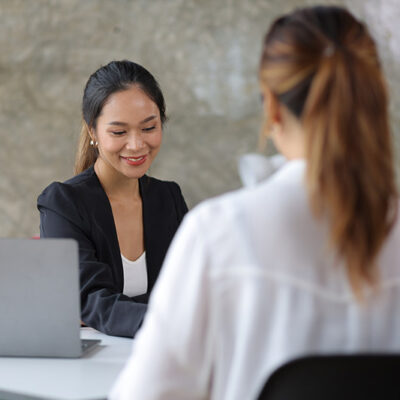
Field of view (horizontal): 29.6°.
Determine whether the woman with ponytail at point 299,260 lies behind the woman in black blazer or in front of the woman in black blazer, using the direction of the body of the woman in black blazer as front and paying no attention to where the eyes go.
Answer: in front

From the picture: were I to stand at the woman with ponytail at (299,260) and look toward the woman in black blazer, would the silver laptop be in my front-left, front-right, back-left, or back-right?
front-left

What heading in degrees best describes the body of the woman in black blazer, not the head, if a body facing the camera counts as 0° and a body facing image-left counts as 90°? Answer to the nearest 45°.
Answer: approximately 315°

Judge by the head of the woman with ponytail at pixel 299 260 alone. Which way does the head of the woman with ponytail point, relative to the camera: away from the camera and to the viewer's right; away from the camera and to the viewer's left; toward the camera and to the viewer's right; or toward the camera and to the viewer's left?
away from the camera and to the viewer's left

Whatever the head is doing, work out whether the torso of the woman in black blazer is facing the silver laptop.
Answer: no
